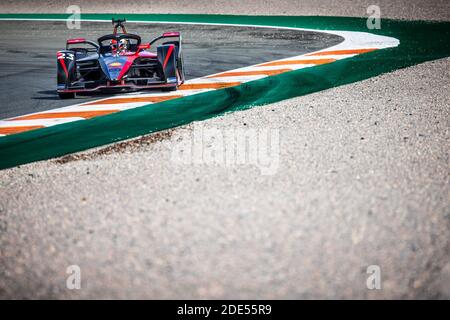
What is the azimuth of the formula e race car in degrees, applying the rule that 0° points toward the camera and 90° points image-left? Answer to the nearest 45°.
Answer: approximately 0°
